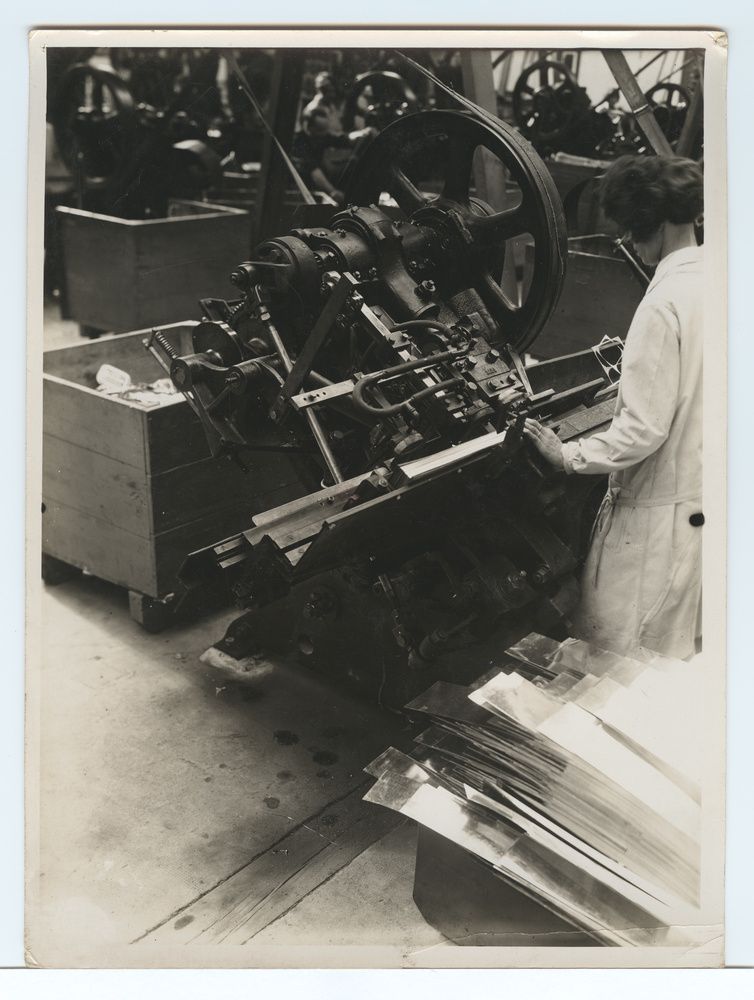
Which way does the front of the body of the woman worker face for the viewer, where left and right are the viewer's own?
facing away from the viewer and to the left of the viewer

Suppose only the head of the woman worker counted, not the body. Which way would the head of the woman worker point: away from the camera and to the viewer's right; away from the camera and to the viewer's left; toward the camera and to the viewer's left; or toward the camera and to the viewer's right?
away from the camera and to the viewer's left
